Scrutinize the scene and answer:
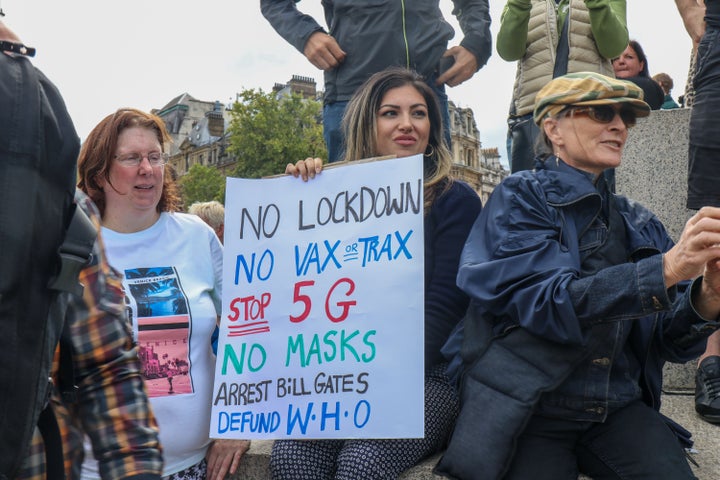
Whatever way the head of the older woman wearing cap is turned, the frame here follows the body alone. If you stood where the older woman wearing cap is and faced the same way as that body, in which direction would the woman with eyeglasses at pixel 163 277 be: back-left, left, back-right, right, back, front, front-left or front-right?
back-right

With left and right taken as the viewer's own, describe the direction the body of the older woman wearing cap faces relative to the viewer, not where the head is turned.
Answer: facing the viewer and to the right of the viewer

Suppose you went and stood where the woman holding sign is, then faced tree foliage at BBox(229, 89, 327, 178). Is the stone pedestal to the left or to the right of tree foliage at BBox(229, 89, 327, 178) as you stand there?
right

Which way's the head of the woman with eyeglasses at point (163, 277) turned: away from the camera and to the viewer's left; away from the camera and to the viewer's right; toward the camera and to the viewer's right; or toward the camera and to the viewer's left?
toward the camera and to the viewer's right

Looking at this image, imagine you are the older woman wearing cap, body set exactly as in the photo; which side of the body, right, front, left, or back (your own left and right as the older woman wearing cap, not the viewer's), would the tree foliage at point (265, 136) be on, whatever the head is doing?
back
